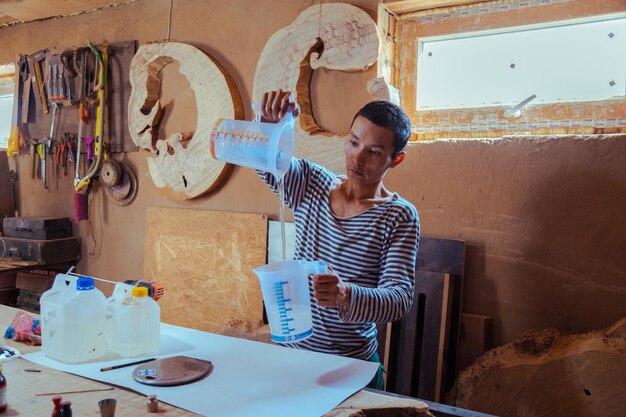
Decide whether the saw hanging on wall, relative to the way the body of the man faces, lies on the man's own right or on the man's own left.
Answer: on the man's own right

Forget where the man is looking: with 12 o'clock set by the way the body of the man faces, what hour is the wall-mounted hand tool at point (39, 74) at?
The wall-mounted hand tool is roughly at 3 o'clock from the man.

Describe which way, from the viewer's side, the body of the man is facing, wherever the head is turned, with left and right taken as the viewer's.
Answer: facing the viewer and to the left of the viewer

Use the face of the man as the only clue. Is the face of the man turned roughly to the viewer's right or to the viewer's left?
to the viewer's left

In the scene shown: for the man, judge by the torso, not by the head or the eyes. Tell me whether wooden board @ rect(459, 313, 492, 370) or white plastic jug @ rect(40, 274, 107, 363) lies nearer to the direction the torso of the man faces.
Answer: the white plastic jug

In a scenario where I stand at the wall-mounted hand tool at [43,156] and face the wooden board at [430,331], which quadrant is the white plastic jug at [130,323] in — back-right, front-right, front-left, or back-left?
front-right

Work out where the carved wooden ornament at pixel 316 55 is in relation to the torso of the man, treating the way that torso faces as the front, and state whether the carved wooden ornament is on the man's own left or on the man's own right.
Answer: on the man's own right

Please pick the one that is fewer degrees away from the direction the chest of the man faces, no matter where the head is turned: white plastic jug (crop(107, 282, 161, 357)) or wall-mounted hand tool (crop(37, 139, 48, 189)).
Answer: the white plastic jug

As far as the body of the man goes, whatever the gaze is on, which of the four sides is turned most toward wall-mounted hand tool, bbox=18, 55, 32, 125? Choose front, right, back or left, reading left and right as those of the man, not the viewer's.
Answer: right

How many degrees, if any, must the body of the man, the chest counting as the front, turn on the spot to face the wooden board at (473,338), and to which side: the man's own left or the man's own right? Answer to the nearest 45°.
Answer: approximately 180°

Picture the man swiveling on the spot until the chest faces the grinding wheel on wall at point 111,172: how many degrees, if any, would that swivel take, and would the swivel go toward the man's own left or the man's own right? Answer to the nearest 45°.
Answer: approximately 90° to the man's own right

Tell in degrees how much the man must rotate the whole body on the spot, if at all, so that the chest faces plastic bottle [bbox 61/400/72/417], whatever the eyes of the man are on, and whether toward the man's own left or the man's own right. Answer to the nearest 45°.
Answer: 0° — they already face it
